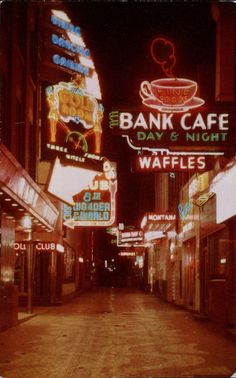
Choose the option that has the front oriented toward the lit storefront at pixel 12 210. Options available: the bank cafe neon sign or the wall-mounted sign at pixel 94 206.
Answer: the wall-mounted sign

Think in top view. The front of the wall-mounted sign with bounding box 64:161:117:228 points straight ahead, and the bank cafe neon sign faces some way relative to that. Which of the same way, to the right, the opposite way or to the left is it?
the same way

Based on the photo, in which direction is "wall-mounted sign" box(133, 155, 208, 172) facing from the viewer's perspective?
toward the camera

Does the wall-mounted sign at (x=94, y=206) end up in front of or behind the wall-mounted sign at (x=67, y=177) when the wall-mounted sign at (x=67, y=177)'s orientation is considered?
behind

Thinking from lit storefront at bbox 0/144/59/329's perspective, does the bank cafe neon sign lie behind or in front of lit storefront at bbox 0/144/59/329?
in front

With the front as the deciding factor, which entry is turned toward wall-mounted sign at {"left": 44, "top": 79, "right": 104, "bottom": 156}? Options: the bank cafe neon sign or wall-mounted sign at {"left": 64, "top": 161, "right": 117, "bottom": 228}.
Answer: wall-mounted sign at {"left": 64, "top": 161, "right": 117, "bottom": 228}

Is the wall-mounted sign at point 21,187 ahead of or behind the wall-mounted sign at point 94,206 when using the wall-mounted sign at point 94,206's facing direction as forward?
ahead

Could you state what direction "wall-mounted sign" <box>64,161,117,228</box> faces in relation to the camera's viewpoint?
facing the viewer

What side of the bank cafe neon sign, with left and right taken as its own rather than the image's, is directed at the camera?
front

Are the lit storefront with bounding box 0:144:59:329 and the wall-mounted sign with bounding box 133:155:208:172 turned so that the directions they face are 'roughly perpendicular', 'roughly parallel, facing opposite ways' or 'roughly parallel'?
roughly perpendicular

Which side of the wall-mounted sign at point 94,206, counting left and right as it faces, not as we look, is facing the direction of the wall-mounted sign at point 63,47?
front

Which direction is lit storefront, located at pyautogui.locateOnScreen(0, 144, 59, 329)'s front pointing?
to the viewer's right

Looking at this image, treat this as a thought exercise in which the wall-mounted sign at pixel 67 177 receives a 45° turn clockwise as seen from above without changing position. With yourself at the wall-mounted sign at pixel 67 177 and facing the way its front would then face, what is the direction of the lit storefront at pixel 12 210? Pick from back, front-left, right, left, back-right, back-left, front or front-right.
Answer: front-left

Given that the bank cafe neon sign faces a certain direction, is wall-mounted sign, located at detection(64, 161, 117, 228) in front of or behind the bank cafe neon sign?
behind
